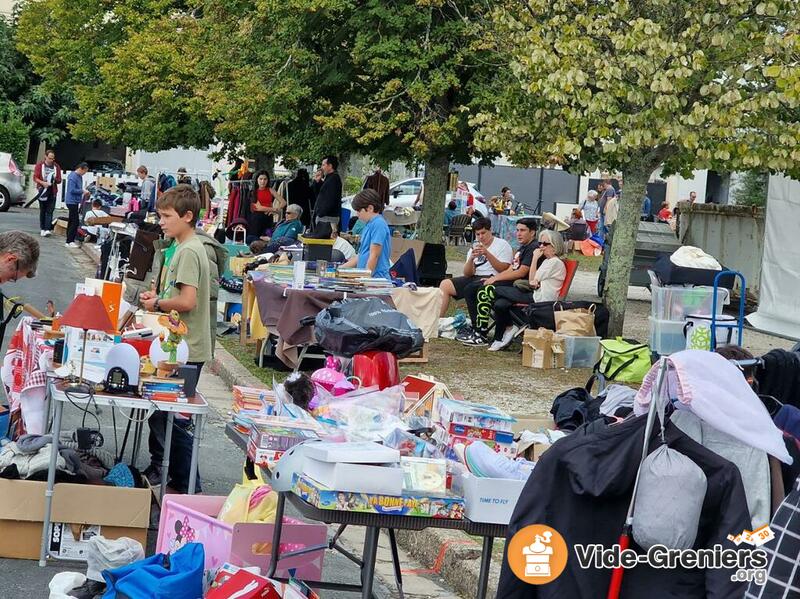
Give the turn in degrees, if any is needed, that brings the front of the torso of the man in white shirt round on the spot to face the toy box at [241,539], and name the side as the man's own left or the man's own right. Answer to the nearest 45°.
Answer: approximately 45° to the man's own left

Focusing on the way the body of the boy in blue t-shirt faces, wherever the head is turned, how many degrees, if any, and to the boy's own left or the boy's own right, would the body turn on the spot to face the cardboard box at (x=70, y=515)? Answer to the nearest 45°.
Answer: approximately 90° to the boy's own left

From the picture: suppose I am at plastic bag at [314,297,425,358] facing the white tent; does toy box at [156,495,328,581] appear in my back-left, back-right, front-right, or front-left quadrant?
back-right

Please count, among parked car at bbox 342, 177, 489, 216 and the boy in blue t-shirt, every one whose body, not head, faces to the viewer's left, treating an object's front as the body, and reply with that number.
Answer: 2

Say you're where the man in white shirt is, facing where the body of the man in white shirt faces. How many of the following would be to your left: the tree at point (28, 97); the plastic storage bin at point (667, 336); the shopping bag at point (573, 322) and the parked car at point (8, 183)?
2

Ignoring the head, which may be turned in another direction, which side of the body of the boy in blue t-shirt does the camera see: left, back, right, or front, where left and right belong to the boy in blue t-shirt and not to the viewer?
left

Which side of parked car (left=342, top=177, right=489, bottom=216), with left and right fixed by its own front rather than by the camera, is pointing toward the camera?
left

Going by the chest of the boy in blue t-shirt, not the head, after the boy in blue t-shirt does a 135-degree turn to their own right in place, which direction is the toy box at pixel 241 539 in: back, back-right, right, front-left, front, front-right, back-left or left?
back-right

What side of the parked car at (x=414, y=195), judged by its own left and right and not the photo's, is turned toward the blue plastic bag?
left

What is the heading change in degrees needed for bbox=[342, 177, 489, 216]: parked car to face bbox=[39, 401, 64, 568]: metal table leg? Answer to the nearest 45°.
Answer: approximately 90° to its left
